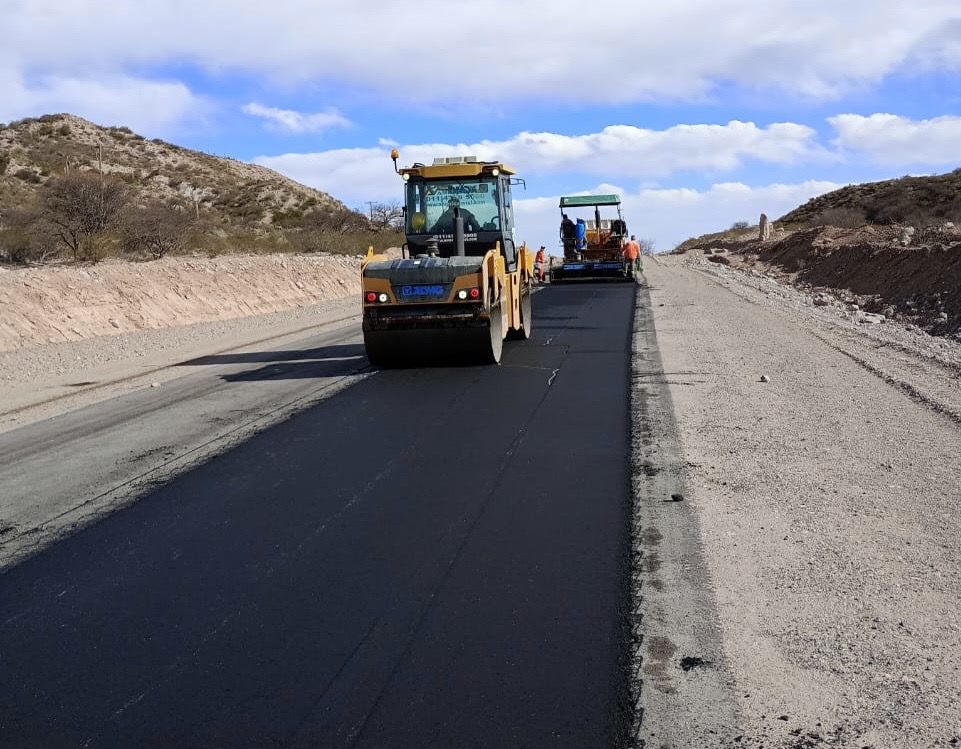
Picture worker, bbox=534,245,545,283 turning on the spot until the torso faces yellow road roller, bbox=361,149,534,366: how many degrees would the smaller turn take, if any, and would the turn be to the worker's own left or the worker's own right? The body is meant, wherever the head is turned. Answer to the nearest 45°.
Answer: approximately 90° to the worker's own right

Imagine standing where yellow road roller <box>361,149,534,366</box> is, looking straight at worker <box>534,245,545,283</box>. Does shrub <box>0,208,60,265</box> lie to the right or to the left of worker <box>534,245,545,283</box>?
left

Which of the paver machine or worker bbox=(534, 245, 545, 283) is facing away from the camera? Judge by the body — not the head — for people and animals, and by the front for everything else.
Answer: the paver machine

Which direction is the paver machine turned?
away from the camera

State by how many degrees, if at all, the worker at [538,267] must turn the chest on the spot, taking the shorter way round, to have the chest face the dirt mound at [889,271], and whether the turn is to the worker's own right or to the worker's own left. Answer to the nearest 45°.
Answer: approximately 45° to the worker's own left

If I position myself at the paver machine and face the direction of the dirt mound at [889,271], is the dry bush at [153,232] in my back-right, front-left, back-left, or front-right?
back-right

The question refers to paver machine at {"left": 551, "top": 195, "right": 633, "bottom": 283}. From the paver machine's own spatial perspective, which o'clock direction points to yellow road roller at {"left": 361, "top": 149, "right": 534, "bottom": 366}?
The yellow road roller is roughly at 6 o'clock from the paver machine.

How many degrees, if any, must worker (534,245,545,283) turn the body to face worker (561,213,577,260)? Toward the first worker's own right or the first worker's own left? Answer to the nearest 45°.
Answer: approximately 90° to the first worker's own left
